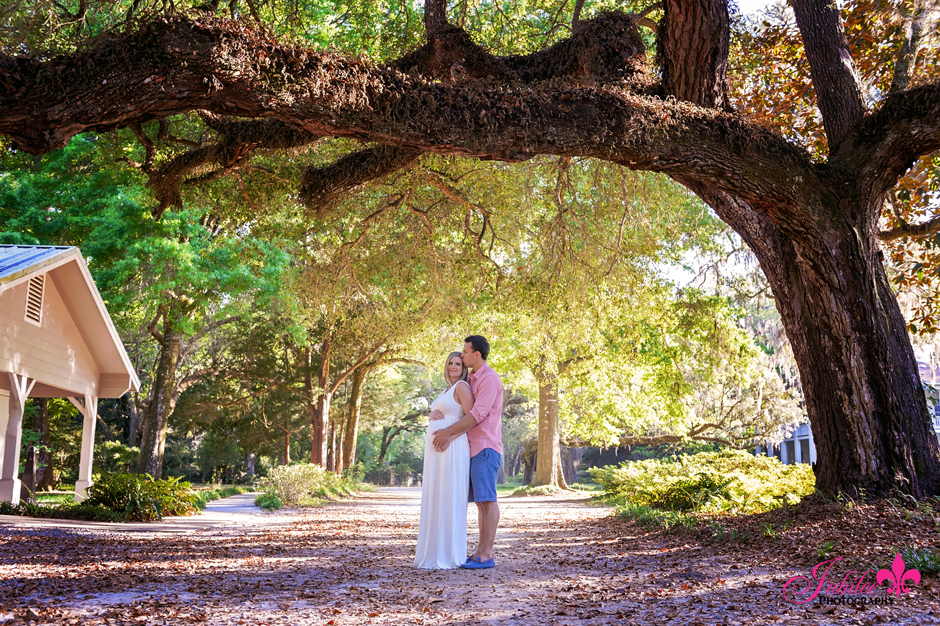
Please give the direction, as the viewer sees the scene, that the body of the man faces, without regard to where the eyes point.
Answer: to the viewer's left

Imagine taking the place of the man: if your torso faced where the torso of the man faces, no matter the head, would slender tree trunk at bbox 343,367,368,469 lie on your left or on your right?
on your right

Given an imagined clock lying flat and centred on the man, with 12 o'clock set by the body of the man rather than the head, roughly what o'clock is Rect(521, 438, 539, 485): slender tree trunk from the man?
The slender tree trunk is roughly at 3 o'clock from the man.

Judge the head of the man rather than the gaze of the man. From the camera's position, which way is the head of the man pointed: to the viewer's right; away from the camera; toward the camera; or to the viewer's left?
to the viewer's left

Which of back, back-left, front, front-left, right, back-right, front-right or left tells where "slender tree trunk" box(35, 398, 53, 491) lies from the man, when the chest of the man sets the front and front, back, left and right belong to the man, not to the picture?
front-right

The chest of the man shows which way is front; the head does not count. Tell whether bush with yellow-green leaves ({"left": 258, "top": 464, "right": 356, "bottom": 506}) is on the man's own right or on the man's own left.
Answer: on the man's own right

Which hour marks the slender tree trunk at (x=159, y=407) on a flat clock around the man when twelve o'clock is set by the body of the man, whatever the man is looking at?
The slender tree trunk is roughly at 2 o'clock from the man.

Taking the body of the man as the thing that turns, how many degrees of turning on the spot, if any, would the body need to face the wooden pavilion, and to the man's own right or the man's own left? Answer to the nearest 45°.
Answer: approximately 45° to the man's own right

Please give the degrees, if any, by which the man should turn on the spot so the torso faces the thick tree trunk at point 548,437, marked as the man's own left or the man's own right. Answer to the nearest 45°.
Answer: approximately 90° to the man's own right

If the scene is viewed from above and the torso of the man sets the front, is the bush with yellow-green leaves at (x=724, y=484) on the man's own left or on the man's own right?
on the man's own right

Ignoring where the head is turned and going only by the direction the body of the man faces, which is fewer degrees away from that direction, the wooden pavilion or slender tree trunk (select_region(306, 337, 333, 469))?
the wooden pavilion
